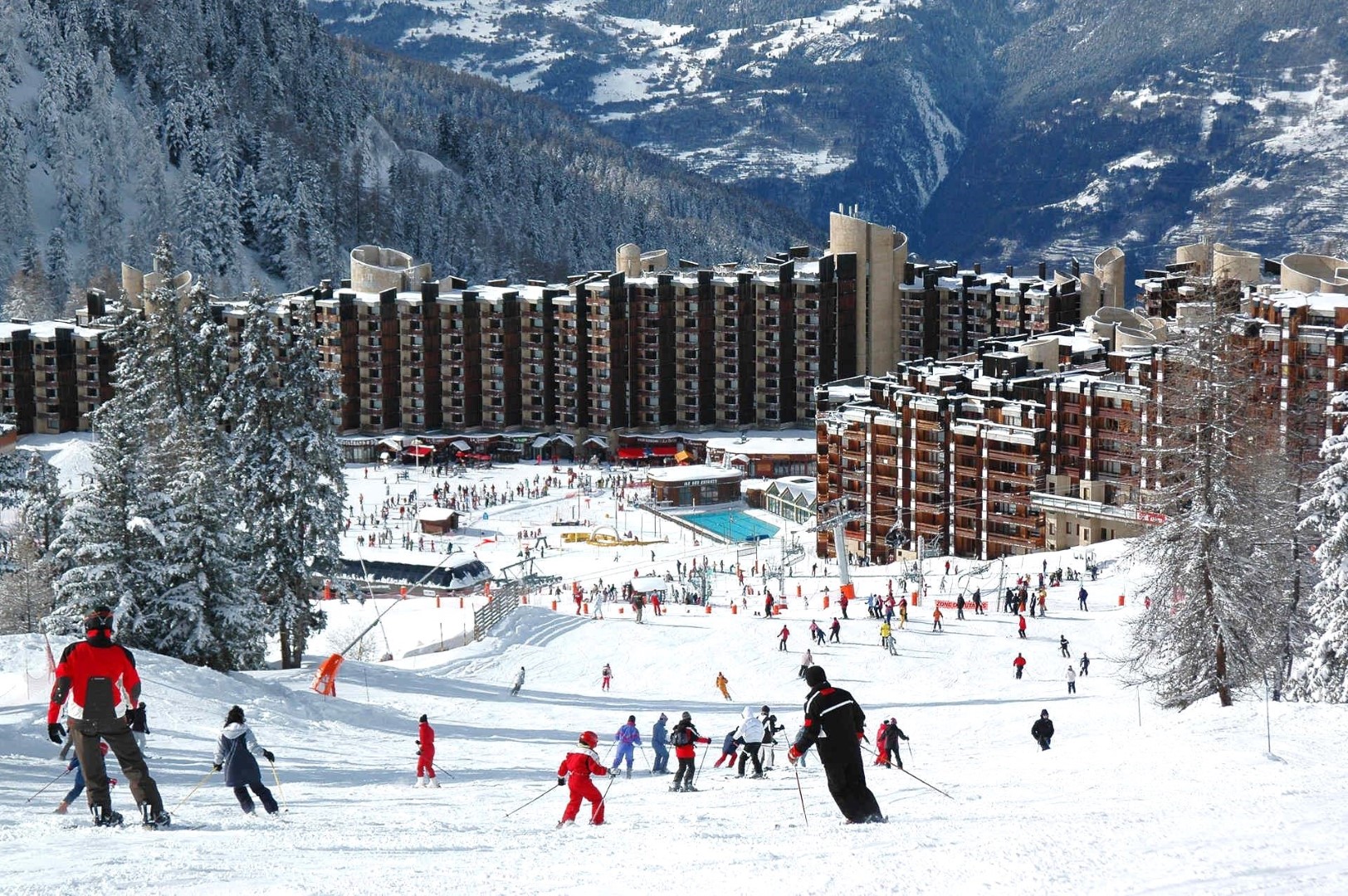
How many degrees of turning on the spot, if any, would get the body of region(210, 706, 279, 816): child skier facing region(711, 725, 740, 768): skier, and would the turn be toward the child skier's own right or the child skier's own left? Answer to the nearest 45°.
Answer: approximately 45° to the child skier's own right

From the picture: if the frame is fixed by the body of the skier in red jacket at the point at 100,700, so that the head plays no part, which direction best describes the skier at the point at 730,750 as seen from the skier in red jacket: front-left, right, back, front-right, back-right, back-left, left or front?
front-right

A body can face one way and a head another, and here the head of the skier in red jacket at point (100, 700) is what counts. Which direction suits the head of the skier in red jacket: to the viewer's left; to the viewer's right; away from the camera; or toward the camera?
away from the camera

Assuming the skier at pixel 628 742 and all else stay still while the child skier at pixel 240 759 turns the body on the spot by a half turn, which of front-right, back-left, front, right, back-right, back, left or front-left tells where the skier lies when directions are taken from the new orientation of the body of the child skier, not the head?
back-left

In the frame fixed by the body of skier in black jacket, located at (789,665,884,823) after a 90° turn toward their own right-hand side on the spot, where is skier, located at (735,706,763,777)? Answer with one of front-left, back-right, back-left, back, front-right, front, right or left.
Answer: front-left

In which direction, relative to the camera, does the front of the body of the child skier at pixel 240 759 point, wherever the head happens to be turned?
away from the camera

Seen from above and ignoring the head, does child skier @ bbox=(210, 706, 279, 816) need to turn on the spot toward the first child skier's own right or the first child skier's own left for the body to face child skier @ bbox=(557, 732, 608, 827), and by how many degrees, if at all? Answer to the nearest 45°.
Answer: approximately 90° to the first child skier's own right

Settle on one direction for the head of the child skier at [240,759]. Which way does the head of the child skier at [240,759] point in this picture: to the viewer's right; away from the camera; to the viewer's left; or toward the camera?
away from the camera

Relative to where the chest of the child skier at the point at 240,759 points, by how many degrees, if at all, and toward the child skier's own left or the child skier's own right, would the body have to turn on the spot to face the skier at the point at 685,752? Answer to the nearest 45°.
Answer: approximately 45° to the child skier's own right

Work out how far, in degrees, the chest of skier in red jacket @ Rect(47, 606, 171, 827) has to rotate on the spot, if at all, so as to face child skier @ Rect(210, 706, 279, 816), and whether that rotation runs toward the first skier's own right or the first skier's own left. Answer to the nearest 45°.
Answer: approximately 45° to the first skier's own right

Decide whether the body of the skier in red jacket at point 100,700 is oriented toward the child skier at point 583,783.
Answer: no

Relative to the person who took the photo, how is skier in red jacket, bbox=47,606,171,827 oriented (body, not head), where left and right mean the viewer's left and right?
facing away from the viewer

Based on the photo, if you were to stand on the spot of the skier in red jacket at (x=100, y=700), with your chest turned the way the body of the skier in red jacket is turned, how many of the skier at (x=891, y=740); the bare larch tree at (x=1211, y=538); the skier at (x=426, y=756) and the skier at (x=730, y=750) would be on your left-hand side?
0

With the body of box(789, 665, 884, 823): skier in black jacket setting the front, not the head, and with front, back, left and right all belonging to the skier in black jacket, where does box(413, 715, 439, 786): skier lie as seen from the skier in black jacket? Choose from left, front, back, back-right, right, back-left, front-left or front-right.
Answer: front

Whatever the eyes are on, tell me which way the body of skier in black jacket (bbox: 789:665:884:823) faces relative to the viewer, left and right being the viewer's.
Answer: facing away from the viewer and to the left of the viewer

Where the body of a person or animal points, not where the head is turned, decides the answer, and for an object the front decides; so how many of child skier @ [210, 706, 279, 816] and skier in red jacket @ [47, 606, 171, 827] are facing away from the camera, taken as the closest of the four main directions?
2

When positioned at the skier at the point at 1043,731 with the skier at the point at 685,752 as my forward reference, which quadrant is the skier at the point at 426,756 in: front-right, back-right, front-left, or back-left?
front-right

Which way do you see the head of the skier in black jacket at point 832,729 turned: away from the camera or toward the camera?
away from the camera

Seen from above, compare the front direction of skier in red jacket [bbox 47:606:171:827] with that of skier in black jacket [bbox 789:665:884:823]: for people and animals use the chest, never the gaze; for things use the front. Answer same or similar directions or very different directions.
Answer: same or similar directions

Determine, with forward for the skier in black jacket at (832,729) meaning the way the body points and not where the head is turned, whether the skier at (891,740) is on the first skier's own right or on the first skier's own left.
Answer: on the first skier's own right
